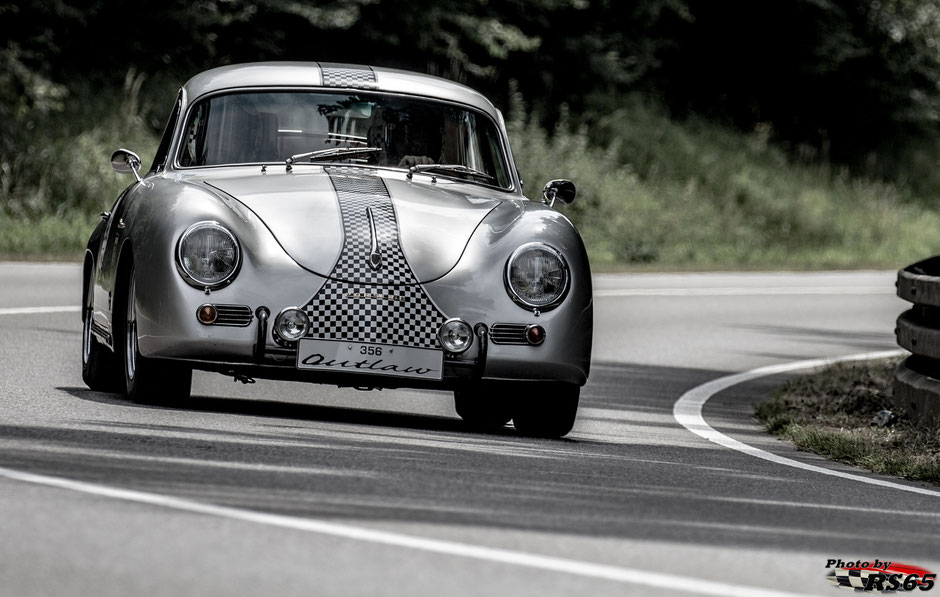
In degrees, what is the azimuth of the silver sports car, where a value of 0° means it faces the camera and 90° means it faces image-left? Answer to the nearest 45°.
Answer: approximately 0°
